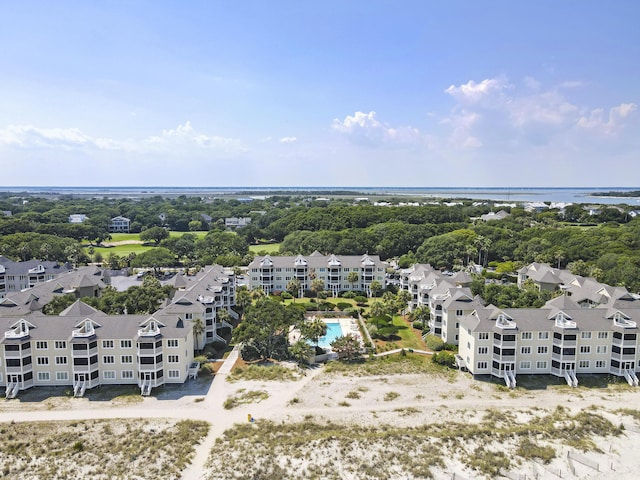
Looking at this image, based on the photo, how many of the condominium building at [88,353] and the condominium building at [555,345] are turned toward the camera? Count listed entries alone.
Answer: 2

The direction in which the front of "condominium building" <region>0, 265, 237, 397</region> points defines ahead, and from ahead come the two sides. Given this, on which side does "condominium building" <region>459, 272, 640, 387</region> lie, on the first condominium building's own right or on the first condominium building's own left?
on the first condominium building's own left

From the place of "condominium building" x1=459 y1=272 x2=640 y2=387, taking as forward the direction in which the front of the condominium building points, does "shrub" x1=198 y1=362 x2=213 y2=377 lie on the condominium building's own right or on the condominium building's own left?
on the condominium building's own right

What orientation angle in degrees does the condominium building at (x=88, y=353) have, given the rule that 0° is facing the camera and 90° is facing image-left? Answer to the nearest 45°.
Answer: approximately 0°

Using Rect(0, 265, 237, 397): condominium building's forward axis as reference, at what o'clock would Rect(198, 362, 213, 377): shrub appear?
The shrub is roughly at 9 o'clock from the condominium building.

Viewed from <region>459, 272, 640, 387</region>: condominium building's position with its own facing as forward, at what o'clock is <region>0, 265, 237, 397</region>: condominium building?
<region>0, 265, 237, 397</region>: condominium building is roughly at 2 o'clock from <region>459, 272, 640, 387</region>: condominium building.
